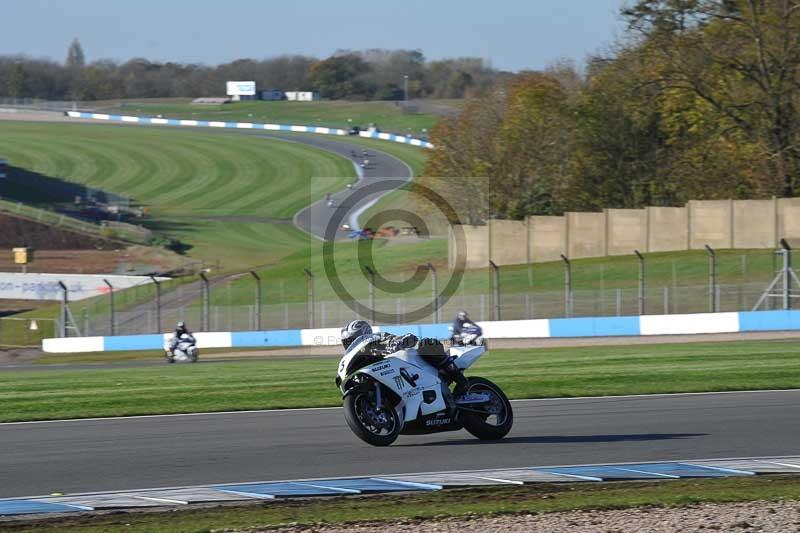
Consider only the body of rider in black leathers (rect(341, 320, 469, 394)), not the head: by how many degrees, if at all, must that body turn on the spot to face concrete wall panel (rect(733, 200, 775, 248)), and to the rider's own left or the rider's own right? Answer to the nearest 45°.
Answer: approximately 90° to the rider's own right

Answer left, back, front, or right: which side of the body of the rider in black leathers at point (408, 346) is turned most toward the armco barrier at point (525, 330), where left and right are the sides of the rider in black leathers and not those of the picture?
right

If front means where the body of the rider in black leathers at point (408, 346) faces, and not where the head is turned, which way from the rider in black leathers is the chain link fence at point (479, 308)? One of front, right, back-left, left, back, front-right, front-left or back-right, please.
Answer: right

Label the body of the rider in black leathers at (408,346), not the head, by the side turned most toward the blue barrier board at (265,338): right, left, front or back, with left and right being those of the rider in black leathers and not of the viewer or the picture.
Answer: right

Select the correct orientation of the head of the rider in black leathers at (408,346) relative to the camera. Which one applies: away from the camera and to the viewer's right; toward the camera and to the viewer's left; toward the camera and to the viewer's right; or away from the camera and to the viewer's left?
toward the camera and to the viewer's left

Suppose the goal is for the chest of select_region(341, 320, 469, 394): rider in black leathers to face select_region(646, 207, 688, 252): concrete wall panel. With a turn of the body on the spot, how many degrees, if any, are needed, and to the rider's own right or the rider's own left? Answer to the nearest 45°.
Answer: approximately 90° to the rider's own right

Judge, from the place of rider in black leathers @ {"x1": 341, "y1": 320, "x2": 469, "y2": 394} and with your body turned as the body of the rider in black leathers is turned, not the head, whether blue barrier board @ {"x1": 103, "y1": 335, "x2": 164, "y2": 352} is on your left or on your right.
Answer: on your right

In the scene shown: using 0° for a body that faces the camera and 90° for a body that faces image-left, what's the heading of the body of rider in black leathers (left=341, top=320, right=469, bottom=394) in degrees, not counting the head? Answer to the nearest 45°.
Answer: approximately 90°

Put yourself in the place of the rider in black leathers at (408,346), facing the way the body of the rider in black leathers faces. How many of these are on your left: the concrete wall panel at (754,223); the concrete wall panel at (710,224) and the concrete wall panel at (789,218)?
0
